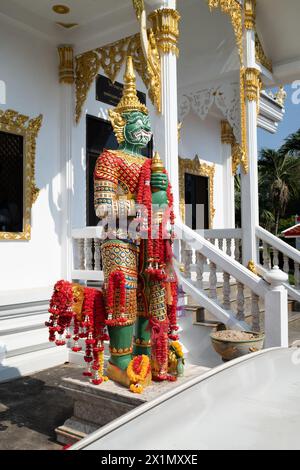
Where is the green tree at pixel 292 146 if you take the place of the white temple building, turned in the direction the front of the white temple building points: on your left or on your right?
on your left

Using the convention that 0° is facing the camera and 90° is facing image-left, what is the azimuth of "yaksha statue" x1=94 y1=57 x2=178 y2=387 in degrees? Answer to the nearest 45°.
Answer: approximately 315°

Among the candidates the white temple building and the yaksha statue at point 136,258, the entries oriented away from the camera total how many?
0

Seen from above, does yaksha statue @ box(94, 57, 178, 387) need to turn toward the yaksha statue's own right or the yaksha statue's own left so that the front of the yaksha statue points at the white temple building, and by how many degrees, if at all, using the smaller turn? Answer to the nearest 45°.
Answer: approximately 135° to the yaksha statue's own left

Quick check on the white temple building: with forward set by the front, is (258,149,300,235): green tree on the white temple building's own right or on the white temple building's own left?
on the white temple building's own left
